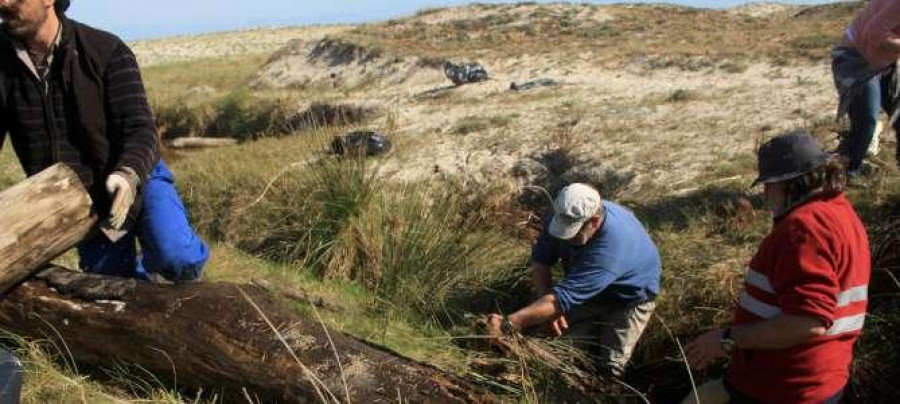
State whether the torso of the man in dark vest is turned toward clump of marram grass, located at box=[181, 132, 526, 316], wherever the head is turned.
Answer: no

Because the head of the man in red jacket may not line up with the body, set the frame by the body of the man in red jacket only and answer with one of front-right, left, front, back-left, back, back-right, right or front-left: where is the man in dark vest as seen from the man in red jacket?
front

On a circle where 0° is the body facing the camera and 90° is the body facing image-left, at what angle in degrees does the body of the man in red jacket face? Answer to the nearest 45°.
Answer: approximately 90°

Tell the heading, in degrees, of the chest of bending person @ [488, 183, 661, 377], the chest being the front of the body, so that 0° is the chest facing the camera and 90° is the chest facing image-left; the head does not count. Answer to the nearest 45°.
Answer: approximately 45°

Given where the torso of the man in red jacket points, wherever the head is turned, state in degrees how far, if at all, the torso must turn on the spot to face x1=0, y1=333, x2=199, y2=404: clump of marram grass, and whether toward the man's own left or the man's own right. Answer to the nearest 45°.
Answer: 0° — they already face it

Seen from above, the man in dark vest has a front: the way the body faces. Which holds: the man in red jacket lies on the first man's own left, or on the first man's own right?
on the first man's own left

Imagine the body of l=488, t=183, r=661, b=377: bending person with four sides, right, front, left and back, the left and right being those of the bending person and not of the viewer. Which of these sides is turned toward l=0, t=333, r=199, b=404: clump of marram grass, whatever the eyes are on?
front

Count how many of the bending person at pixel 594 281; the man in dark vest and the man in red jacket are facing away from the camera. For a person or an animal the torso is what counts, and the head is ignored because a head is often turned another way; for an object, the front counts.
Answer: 0

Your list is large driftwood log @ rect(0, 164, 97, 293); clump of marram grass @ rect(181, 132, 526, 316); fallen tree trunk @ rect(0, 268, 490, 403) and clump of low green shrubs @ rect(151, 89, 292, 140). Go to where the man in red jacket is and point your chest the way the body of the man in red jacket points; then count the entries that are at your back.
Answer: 0

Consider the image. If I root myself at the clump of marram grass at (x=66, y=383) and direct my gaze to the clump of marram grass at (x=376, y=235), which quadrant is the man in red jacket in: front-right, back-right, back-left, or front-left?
front-right

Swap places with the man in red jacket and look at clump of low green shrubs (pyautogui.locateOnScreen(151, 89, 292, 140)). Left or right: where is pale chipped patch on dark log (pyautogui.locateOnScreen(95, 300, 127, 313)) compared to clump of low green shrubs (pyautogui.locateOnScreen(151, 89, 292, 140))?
left

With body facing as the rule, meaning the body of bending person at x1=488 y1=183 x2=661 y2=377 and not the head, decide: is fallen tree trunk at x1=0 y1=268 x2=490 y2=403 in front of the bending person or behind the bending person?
in front

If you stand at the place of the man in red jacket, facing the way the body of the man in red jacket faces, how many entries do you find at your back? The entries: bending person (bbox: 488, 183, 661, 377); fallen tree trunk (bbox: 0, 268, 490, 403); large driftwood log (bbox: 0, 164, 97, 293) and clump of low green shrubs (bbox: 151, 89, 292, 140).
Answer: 0

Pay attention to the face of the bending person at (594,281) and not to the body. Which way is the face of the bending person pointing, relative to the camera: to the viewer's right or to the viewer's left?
to the viewer's left

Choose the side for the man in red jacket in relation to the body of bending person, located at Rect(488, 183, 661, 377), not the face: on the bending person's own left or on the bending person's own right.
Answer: on the bending person's own left
